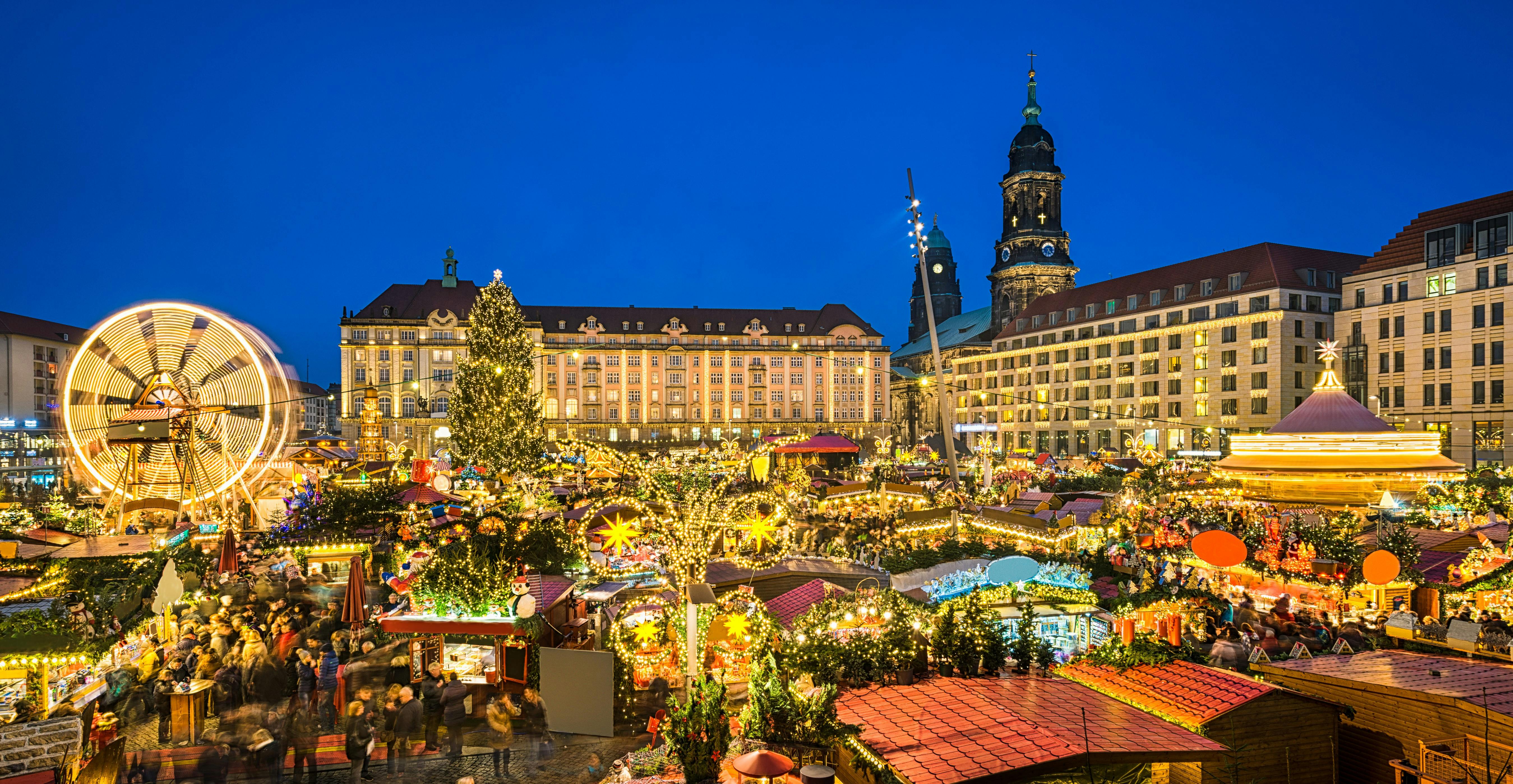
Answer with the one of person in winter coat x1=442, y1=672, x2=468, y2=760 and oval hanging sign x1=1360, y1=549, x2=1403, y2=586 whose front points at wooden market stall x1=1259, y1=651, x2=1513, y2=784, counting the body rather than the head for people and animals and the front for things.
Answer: the oval hanging sign

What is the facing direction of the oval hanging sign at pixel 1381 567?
toward the camera

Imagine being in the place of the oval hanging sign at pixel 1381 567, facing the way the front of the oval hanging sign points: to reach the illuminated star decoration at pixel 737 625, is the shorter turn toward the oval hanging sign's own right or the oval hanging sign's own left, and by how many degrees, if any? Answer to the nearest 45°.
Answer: approximately 45° to the oval hanging sign's own right

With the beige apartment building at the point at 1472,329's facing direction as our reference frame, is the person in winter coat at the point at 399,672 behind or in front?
in front

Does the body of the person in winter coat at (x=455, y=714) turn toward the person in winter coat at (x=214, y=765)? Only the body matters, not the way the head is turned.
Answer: no

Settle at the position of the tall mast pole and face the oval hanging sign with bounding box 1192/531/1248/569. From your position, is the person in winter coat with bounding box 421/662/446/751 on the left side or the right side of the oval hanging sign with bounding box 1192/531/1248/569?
right

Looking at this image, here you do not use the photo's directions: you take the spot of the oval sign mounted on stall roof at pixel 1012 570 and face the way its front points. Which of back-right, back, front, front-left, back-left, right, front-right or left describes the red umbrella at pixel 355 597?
right

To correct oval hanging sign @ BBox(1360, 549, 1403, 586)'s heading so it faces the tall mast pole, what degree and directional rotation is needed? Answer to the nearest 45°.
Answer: approximately 135° to its right

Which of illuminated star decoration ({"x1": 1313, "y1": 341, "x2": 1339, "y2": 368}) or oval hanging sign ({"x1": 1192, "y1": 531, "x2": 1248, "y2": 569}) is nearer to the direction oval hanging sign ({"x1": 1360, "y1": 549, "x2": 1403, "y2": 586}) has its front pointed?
the oval hanging sign

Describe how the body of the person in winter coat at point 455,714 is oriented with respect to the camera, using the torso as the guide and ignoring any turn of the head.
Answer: away from the camera

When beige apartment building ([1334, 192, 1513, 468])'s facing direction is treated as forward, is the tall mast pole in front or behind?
in front

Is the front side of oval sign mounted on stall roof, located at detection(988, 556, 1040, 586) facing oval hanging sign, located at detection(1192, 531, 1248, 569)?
no

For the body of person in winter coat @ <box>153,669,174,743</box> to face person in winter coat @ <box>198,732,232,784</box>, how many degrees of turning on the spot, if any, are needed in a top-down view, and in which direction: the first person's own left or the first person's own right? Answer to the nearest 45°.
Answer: approximately 90° to the first person's own right

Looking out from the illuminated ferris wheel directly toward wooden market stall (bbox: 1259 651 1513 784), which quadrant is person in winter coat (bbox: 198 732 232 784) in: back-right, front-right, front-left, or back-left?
front-right
